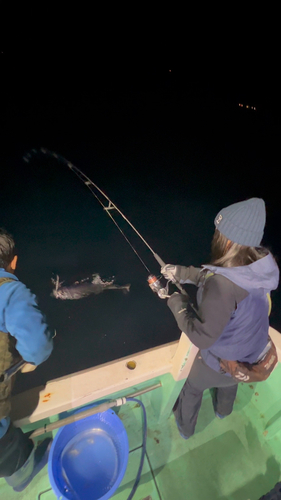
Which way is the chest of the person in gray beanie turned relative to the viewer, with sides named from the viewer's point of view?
facing away from the viewer and to the left of the viewer

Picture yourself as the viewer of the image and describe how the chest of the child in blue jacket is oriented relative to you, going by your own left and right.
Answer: facing away from the viewer and to the right of the viewer

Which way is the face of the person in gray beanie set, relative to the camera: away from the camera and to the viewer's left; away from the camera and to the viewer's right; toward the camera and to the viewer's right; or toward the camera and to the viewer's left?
away from the camera and to the viewer's left

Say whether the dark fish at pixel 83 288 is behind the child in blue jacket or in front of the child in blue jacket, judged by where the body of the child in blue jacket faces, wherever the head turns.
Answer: in front
